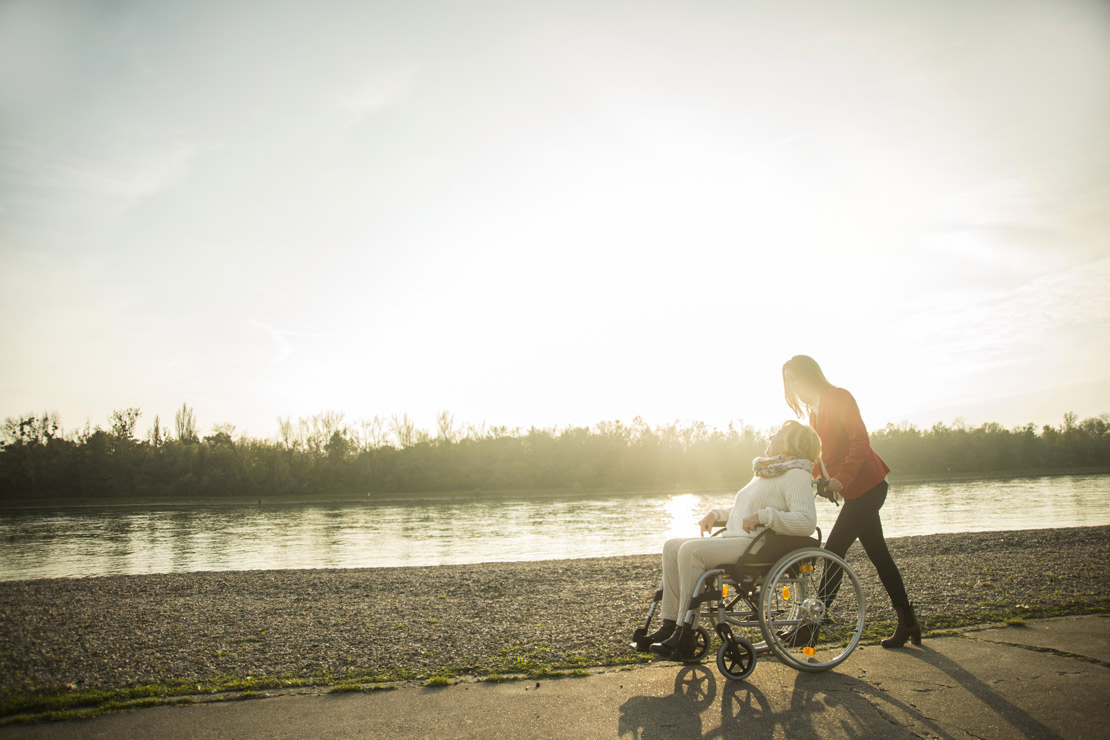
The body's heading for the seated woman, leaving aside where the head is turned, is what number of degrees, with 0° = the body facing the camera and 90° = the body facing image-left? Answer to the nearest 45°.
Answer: approximately 90°
